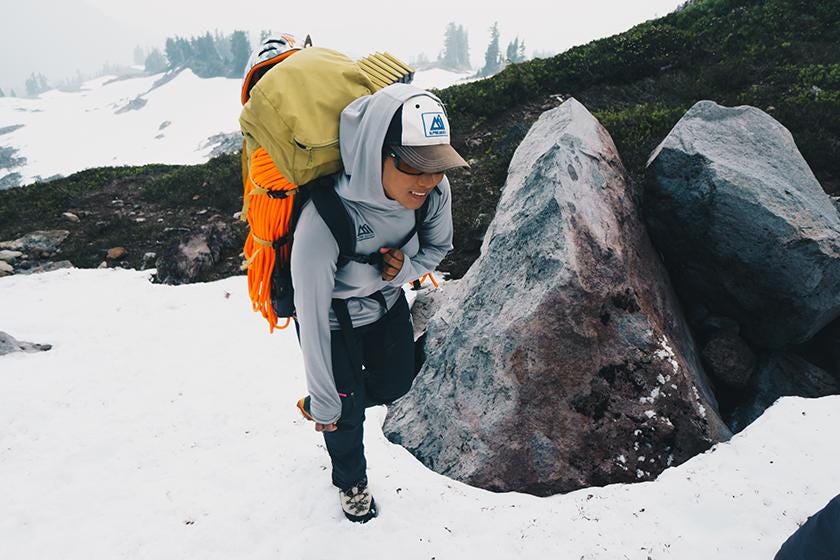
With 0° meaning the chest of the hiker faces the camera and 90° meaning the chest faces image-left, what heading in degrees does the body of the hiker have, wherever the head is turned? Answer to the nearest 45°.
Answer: approximately 315°
